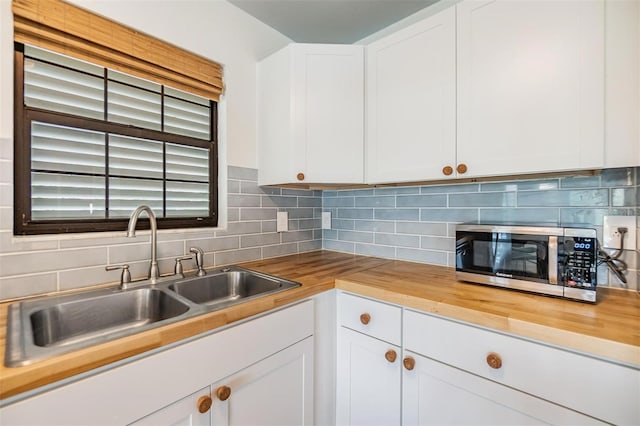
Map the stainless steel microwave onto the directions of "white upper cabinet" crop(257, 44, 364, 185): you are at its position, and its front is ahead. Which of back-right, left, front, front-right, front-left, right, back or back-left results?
front-left

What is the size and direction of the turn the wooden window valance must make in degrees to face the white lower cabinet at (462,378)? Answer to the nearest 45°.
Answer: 0° — it already faces it

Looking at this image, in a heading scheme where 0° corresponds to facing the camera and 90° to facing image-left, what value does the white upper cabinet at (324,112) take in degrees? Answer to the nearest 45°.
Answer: approximately 0°

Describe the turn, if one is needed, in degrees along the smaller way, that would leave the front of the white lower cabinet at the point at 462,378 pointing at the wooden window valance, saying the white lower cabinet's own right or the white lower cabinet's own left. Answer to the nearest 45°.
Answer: approximately 45° to the white lower cabinet's own right

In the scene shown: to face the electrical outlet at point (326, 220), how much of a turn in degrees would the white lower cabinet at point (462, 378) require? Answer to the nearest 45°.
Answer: approximately 90° to its right

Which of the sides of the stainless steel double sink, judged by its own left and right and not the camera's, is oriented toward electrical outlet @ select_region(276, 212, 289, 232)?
left

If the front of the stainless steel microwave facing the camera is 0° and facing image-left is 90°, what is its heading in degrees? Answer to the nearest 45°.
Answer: approximately 45°

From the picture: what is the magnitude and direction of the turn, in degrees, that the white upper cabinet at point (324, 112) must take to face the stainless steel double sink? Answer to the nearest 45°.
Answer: approximately 45° to its right

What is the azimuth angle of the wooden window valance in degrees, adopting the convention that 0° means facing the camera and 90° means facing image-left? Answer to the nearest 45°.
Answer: approximately 315°

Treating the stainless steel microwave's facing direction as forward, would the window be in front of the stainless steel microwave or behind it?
in front
